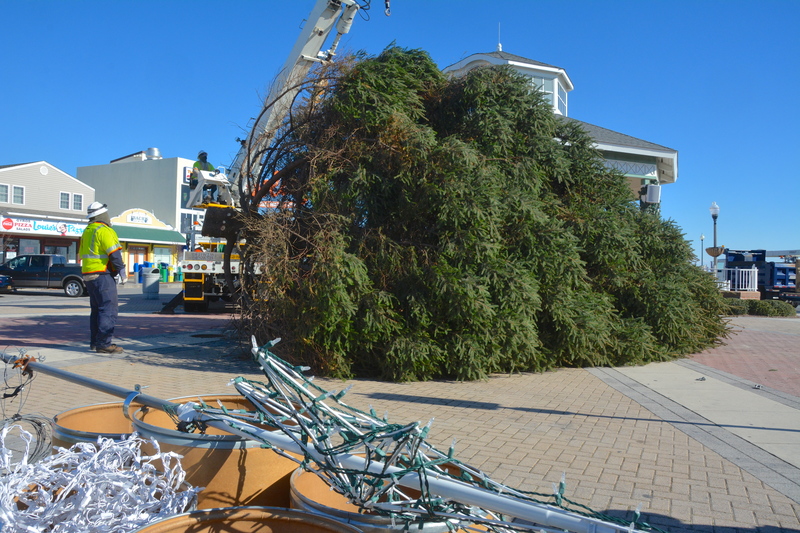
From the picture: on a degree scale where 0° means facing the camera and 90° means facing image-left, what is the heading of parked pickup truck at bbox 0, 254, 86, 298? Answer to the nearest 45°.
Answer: approximately 90°

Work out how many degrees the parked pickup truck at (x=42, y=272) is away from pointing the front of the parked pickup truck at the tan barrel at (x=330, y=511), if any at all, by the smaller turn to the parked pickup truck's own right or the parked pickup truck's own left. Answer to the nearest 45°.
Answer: approximately 90° to the parked pickup truck's own left

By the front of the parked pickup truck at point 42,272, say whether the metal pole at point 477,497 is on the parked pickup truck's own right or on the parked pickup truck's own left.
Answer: on the parked pickup truck's own left

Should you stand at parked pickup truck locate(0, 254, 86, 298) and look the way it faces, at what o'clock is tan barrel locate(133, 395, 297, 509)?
The tan barrel is roughly at 9 o'clock from the parked pickup truck.

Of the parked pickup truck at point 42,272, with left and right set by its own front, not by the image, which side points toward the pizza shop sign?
right

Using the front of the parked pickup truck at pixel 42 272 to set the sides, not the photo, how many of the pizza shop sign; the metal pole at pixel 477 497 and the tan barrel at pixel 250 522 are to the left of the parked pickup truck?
2

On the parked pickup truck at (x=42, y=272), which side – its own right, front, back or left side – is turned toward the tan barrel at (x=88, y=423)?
left

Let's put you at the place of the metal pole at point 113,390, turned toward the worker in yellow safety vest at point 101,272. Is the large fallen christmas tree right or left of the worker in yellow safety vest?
right
